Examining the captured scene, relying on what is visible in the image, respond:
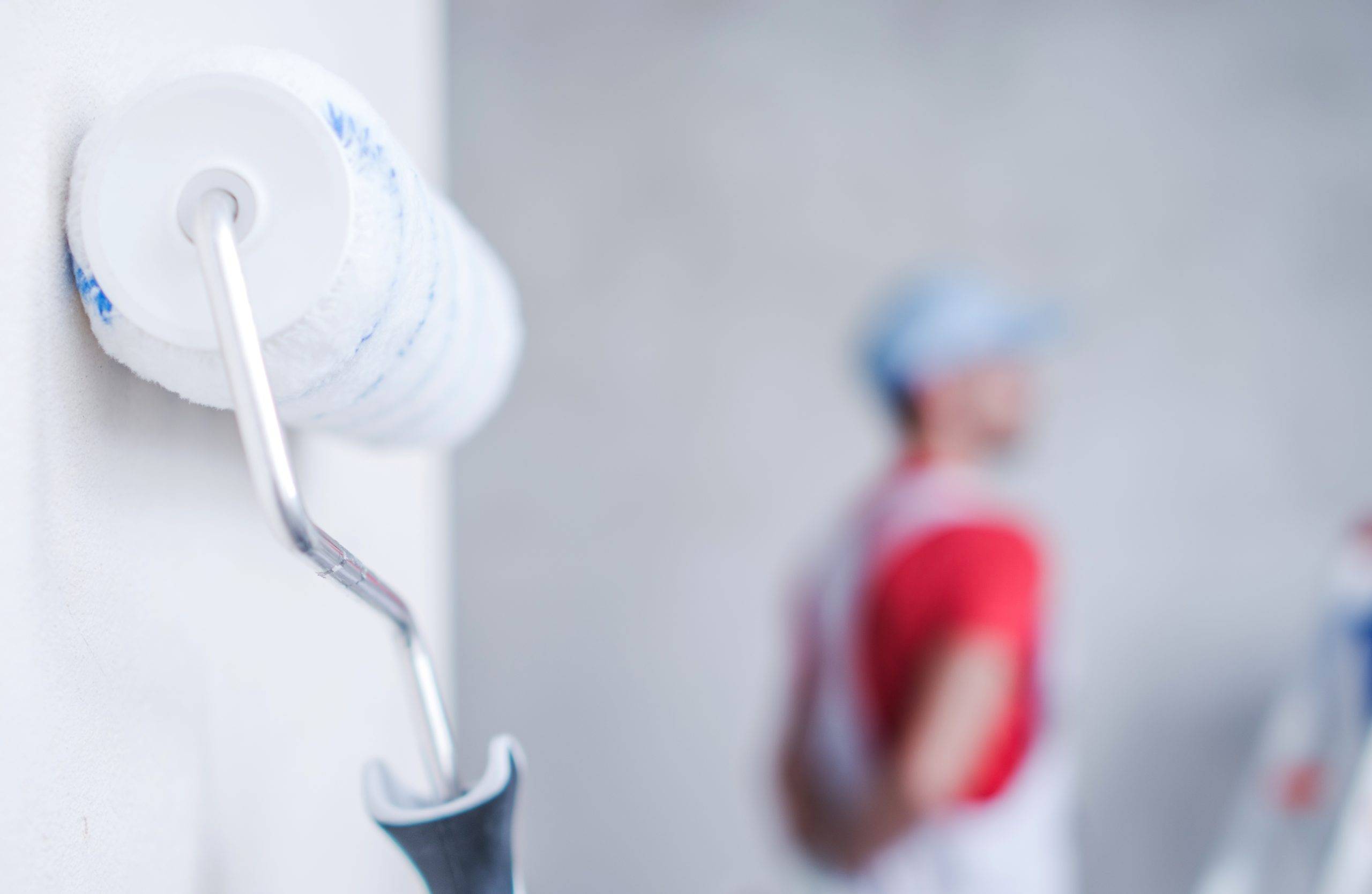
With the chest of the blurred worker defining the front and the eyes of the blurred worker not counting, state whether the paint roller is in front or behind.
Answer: behind

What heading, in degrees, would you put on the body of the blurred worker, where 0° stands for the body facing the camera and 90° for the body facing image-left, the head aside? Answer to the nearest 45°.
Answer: approximately 225°
